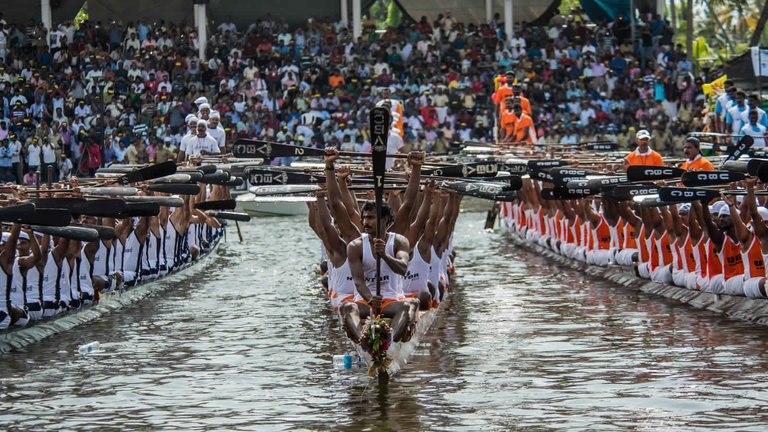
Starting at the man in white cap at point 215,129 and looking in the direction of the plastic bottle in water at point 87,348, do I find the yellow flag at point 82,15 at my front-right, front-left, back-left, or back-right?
back-right

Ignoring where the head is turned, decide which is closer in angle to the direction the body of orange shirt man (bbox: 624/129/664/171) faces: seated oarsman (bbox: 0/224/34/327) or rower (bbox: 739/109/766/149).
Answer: the seated oarsman

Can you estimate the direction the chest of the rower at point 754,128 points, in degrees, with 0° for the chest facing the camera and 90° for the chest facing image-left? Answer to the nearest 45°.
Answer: approximately 45°

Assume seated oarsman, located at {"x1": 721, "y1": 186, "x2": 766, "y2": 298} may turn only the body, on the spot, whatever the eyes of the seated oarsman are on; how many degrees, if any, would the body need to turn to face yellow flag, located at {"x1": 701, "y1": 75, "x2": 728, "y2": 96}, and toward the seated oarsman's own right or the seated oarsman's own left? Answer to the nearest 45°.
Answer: approximately 135° to the seated oarsman's own left

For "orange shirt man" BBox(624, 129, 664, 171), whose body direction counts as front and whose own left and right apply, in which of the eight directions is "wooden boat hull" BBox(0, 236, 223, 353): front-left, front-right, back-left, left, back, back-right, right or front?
front-right

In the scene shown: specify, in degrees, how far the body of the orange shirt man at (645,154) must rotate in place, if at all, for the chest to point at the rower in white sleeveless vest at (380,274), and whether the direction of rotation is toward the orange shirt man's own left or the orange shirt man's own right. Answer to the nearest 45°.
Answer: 0° — they already face them

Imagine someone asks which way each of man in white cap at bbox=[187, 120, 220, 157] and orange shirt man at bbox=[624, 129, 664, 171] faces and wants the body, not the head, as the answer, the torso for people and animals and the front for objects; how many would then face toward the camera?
2

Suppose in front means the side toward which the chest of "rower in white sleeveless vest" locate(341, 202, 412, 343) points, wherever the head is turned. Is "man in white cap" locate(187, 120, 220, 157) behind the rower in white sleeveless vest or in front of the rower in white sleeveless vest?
behind

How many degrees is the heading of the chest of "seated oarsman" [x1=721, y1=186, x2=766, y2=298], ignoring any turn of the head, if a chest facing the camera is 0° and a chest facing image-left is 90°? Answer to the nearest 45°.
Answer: approximately 315°

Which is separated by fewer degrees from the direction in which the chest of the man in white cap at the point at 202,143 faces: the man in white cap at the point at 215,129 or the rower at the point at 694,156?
the rower

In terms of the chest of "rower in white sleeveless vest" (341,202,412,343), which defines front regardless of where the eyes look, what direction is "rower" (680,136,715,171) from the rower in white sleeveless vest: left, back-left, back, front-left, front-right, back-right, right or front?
back-left
